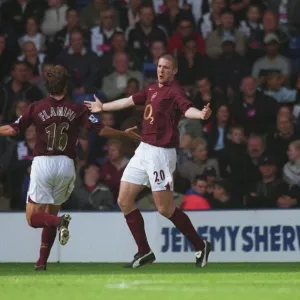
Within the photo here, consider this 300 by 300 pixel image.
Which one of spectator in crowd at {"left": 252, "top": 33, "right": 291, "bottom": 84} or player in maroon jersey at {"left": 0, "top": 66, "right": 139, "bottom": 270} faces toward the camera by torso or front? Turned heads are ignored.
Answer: the spectator in crowd

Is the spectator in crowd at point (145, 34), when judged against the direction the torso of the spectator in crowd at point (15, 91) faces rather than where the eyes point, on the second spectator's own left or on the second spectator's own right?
on the second spectator's own left

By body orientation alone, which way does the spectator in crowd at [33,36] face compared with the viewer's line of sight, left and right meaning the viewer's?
facing the viewer

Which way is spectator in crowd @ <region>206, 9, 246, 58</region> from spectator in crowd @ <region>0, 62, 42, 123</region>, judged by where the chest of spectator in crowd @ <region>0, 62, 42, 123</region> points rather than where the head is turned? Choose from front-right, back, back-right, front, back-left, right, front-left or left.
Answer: left

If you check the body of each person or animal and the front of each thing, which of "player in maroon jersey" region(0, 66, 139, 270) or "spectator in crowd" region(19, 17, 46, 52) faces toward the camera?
the spectator in crowd

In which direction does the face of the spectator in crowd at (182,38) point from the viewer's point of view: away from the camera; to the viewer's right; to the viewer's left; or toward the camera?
toward the camera

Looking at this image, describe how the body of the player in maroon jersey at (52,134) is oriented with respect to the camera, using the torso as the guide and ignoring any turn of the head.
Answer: away from the camera

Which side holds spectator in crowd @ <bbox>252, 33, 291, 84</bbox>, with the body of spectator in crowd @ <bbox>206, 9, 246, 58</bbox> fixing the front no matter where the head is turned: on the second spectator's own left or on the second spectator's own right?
on the second spectator's own left

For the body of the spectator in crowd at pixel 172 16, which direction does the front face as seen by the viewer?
toward the camera

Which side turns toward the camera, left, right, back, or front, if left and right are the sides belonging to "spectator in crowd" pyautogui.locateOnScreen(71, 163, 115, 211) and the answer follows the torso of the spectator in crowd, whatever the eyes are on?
front

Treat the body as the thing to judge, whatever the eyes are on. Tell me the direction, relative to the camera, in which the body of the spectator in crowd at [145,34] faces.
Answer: toward the camera

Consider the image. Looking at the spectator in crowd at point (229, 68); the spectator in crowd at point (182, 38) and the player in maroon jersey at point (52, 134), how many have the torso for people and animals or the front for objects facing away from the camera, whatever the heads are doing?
1

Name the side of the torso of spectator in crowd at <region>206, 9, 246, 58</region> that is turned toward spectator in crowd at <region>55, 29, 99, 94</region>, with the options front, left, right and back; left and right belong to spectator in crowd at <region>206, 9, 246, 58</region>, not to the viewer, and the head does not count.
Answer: right

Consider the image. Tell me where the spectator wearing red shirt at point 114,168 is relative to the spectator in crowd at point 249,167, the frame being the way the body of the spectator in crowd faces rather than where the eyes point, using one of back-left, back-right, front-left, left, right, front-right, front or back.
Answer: right
